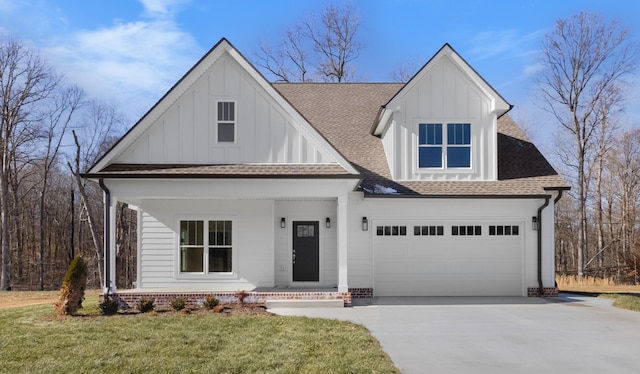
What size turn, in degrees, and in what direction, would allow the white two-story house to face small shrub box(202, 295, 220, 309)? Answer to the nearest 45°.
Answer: approximately 45° to its right

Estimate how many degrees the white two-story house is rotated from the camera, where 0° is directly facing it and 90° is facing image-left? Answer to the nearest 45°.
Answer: approximately 0°

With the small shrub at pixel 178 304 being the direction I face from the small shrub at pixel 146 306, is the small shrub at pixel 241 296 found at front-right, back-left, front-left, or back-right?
front-left

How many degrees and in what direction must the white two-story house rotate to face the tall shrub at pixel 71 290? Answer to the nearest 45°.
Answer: approximately 45° to its right

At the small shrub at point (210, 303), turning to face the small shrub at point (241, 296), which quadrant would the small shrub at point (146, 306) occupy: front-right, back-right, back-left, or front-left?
back-left

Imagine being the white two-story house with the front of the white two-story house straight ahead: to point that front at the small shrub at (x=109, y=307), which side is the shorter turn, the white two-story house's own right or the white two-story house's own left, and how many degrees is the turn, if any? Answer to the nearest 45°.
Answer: approximately 45° to the white two-story house's own right

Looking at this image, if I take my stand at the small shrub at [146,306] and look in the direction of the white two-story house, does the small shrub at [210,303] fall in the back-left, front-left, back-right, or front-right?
front-right

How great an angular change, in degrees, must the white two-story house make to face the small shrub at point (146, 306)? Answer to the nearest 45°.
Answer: approximately 45° to its right
